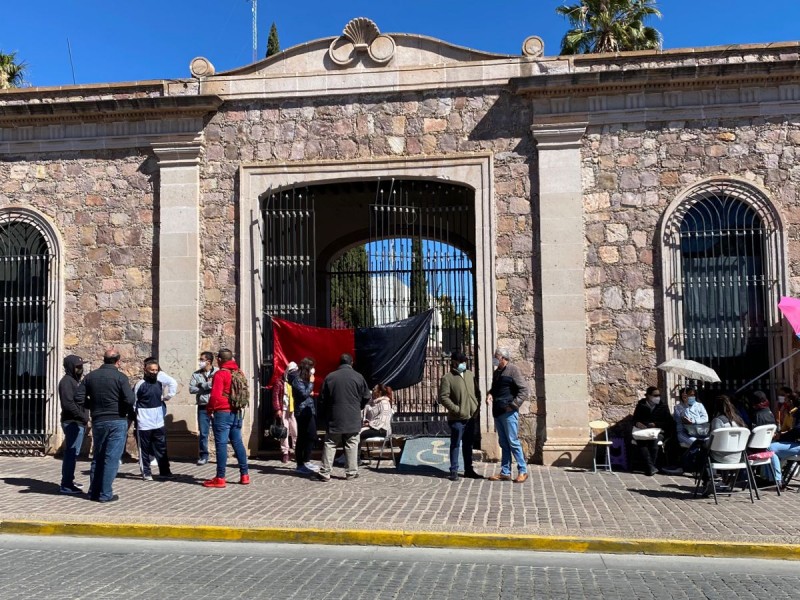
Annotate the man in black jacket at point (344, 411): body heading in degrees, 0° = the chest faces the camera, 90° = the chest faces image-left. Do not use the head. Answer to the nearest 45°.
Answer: approximately 180°

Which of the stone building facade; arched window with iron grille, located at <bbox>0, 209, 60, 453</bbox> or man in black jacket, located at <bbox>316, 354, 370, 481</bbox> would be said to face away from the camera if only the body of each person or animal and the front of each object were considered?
the man in black jacket

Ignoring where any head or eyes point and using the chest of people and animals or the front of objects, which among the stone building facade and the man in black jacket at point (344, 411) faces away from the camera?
the man in black jacket

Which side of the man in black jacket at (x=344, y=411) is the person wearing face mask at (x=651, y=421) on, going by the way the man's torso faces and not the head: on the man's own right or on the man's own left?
on the man's own right

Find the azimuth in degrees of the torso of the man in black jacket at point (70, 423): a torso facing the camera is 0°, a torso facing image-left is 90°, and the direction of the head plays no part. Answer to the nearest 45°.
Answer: approximately 270°
